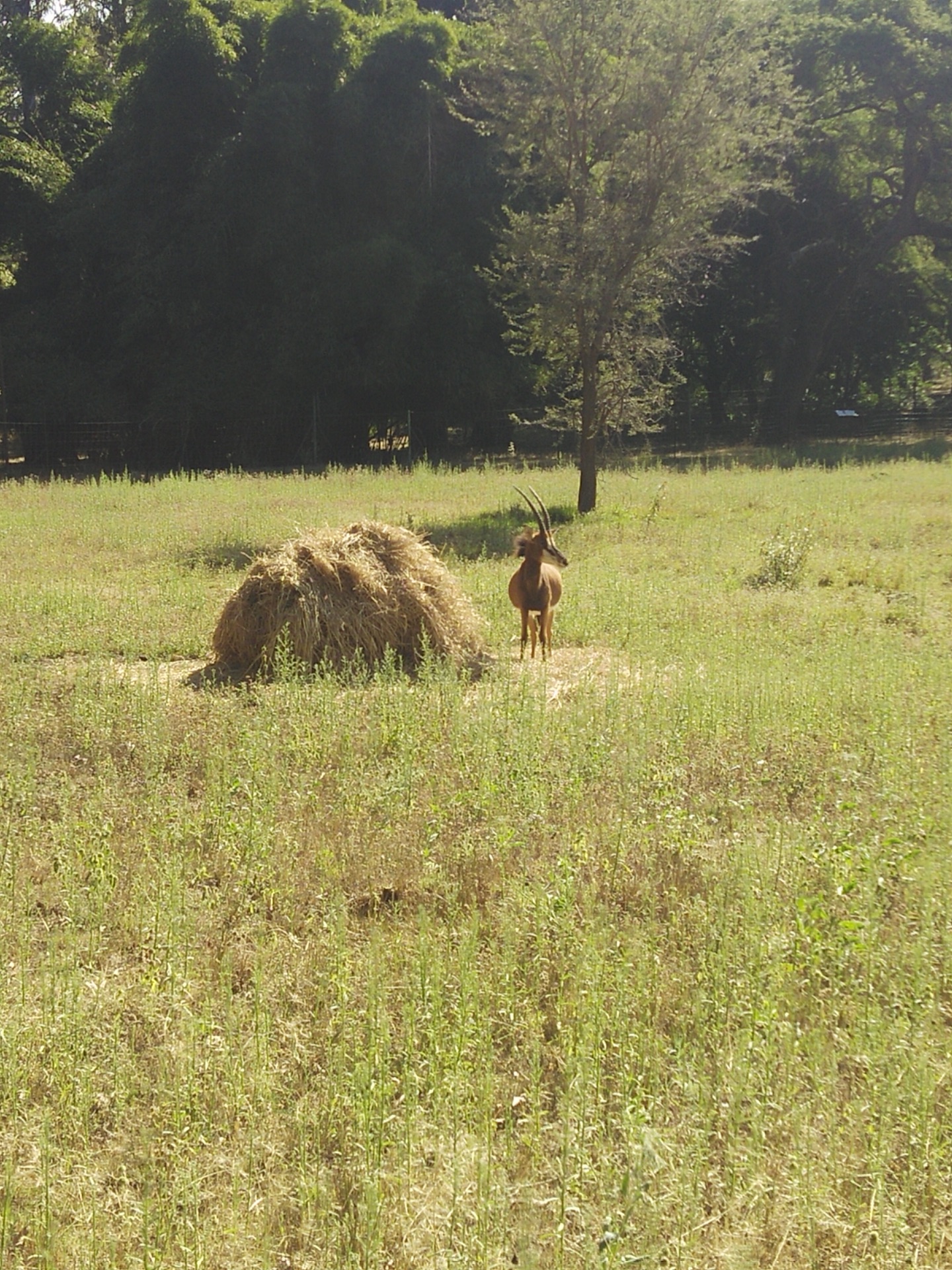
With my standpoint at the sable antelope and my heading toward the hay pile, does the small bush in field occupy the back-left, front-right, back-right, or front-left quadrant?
back-right

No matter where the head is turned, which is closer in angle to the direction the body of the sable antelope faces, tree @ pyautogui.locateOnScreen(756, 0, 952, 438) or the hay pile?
the hay pile

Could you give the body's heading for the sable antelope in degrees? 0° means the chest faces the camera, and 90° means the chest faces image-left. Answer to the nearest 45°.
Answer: approximately 0°

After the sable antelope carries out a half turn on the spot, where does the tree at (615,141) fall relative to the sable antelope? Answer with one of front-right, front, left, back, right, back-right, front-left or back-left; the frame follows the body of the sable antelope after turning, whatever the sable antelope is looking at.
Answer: front

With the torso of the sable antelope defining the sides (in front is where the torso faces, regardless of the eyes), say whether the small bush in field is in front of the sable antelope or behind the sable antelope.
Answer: behind

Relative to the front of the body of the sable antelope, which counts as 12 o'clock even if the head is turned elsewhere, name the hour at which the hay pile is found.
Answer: The hay pile is roughly at 2 o'clock from the sable antelope.

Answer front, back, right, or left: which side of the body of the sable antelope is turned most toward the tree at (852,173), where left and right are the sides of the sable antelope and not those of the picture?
back

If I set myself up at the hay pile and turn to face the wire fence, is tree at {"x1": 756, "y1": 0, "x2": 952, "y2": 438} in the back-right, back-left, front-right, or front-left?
front-right

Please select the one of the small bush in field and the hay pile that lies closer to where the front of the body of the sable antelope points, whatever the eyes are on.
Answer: the hay pile
